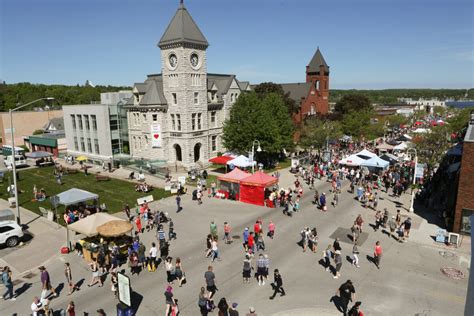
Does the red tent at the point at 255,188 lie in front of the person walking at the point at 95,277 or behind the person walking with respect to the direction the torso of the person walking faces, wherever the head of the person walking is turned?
in front

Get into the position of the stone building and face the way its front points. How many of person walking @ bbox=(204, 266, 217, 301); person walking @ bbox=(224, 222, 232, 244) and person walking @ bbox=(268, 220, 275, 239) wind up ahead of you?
3

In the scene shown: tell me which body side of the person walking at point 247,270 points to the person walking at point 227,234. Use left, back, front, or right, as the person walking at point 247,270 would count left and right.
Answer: front

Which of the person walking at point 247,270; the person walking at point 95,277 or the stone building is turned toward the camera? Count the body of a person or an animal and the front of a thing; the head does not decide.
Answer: the stone building

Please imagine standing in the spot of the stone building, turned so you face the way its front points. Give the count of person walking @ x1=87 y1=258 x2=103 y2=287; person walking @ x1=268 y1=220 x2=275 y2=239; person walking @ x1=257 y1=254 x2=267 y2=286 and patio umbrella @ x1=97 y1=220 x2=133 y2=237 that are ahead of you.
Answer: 4

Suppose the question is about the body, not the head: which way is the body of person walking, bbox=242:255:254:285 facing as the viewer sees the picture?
away from the camera

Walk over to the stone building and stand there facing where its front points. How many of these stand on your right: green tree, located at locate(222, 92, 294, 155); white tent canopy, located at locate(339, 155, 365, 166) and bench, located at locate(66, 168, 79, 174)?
1
